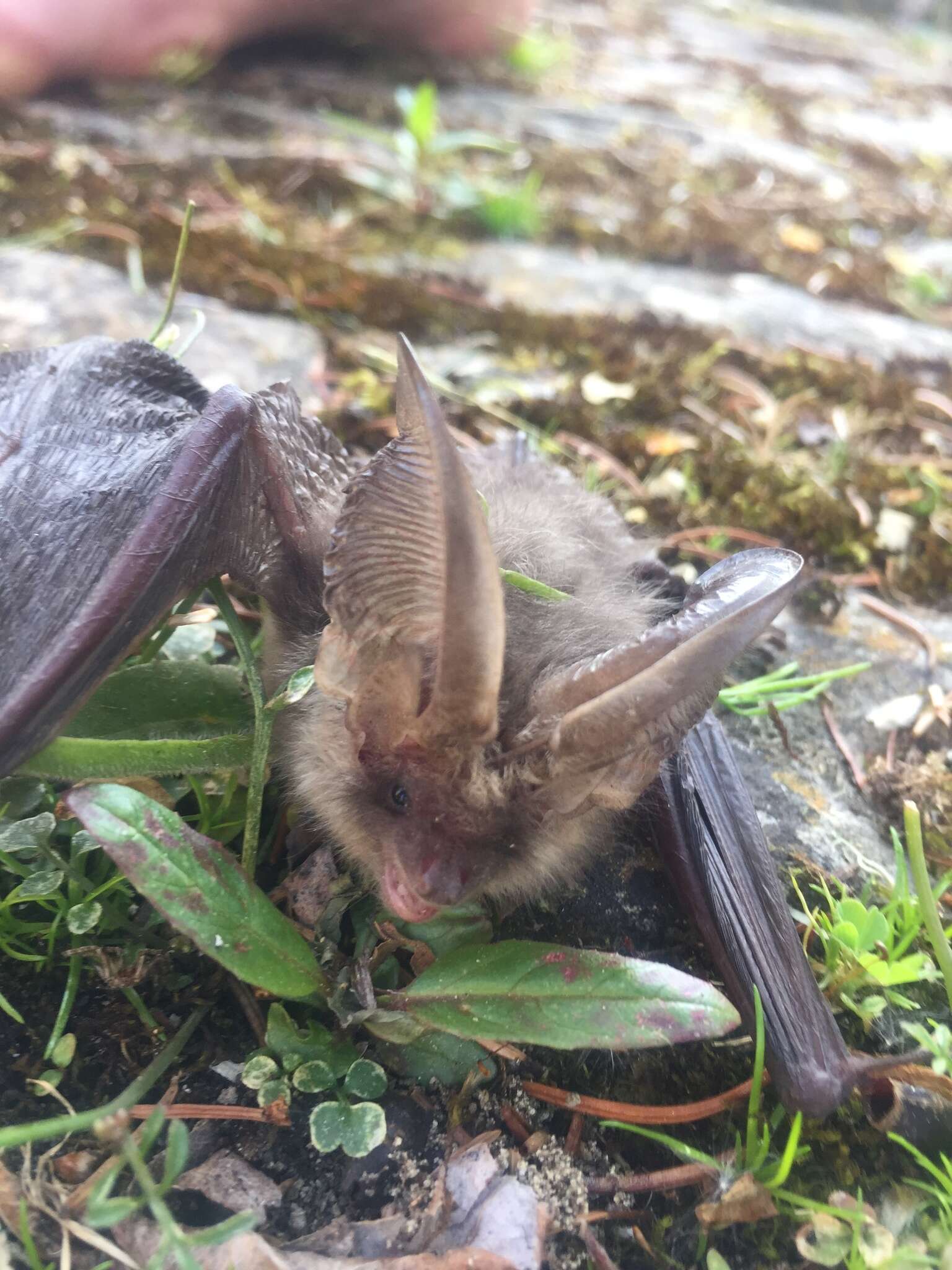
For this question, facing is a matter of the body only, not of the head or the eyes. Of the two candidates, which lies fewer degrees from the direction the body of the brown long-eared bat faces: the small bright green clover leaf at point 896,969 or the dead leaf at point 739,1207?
the dead leaf

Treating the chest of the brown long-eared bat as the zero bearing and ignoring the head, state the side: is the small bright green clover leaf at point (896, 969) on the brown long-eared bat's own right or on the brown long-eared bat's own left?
on the brown long-eared bat's own left

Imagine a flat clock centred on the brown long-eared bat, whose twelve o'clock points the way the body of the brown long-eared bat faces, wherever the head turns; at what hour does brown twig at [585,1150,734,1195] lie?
The brown twig is roughly at 11 o'clock from the brown long-eared bat.

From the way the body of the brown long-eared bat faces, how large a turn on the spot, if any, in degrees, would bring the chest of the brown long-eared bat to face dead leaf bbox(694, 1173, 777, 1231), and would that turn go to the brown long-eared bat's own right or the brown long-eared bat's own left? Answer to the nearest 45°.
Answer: approximately 45° to the brown long-eared bat's own left

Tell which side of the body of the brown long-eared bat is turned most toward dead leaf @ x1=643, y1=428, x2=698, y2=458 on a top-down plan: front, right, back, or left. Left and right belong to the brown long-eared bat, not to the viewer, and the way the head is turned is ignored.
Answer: back

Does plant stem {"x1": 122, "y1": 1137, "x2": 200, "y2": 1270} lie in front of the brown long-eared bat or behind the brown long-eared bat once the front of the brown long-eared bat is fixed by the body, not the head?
in front

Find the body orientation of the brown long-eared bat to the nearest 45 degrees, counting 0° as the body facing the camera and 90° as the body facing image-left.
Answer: approximately 0°

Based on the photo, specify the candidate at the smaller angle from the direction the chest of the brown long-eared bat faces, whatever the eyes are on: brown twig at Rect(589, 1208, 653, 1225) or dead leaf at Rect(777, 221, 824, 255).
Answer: the brown twig

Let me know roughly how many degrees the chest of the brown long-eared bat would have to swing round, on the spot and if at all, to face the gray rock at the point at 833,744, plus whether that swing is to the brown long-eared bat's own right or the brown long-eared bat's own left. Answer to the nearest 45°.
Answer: approximately 135° to the brown long-eared bat's own left

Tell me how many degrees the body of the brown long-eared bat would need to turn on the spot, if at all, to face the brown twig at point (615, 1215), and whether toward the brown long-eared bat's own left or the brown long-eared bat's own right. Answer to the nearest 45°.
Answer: approximately 45° to the brown long-eared bat's own left
